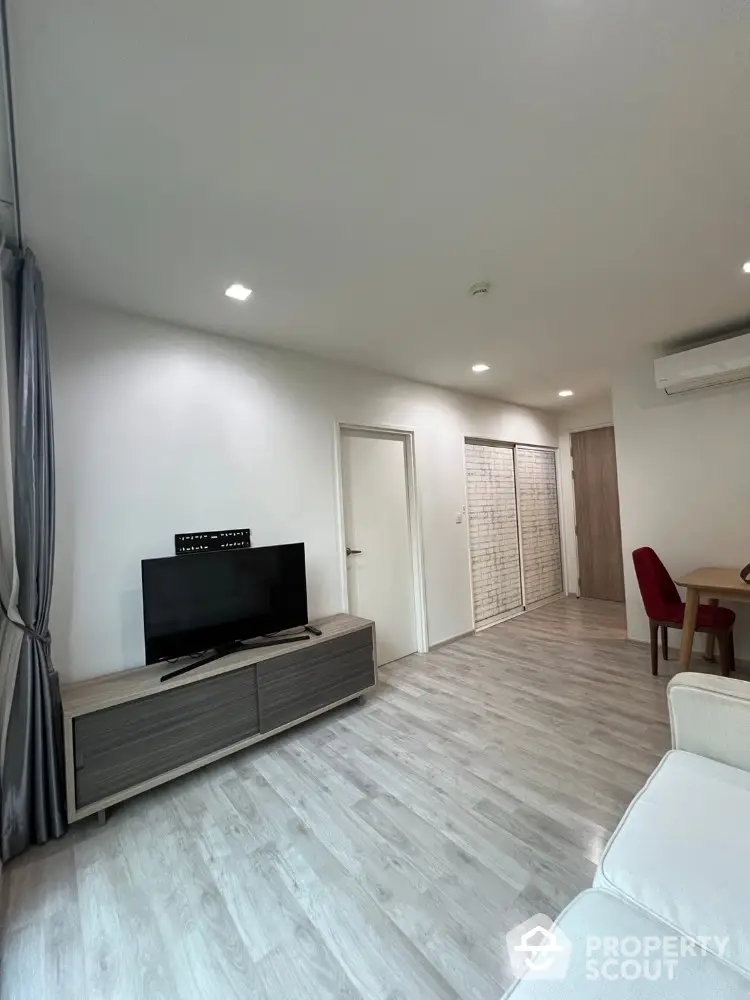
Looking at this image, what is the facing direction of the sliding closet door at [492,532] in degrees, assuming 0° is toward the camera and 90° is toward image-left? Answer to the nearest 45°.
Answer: approximately 315°

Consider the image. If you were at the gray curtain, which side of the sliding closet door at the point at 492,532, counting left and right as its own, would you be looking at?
right

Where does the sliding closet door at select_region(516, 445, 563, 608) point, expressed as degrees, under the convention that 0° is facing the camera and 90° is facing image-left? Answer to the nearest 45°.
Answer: approximately 315°

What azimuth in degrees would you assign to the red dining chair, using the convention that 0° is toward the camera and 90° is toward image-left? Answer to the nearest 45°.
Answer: approximately 270°

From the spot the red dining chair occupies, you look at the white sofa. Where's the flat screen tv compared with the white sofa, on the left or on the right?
right

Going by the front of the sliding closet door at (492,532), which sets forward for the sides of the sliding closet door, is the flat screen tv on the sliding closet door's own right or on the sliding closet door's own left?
on the sliding closet door's own right

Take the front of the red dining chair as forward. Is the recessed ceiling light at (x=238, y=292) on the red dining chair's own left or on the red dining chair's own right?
on the red dining chair's own right

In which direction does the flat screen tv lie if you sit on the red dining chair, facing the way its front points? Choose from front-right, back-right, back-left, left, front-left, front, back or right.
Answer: back-right

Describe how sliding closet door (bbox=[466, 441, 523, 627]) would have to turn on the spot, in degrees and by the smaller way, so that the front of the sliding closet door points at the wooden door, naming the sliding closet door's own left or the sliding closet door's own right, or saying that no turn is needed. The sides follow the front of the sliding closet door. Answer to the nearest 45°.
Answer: approximately 90° to the sliding closet door's own left
